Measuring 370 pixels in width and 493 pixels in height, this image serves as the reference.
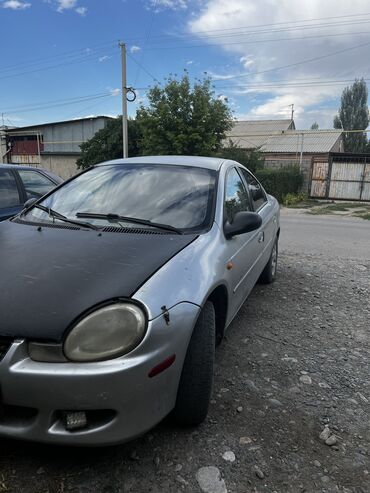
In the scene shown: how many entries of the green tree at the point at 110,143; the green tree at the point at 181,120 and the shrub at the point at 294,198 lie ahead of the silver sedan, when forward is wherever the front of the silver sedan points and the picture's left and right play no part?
0

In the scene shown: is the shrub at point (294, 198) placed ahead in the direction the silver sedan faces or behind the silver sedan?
behind

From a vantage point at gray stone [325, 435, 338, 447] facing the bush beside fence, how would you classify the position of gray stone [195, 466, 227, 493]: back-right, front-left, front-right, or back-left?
back-left

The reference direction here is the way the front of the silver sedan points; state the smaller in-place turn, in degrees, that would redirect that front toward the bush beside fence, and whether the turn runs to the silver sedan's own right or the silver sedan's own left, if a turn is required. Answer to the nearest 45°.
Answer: approximately 135° to the silver sedan's own right

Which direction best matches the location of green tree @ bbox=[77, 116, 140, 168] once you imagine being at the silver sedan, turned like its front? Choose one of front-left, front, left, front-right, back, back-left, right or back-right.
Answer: back-right

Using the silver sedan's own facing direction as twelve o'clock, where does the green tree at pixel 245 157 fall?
The green tree is roughly at 5 o'clock from the silver sedan.

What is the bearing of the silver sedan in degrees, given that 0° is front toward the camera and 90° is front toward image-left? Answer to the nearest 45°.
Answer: approximately 45°

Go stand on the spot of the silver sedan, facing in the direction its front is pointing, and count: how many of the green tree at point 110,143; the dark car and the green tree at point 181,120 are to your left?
0
